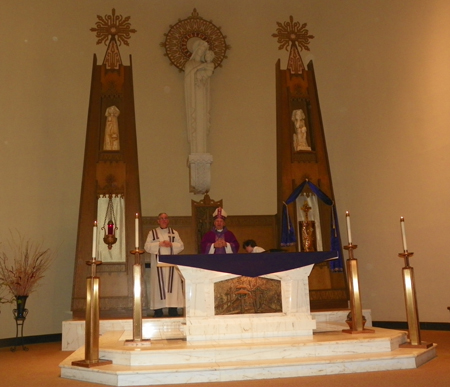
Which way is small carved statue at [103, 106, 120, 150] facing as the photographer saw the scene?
facing the viewer

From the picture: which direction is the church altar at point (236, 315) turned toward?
toward the camera

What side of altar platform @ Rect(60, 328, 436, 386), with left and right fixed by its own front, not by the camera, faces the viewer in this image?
front

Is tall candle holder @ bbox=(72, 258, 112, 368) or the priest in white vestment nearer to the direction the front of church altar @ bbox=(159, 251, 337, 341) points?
the tall candle holder

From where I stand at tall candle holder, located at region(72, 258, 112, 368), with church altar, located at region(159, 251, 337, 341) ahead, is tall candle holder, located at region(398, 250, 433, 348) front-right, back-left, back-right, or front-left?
front-right

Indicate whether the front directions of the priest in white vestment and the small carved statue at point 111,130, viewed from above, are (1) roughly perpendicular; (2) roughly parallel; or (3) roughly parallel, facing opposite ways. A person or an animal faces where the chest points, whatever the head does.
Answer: roughly parallel

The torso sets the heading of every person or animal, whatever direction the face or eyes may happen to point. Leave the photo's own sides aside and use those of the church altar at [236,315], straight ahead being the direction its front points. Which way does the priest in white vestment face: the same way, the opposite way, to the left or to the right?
the same way

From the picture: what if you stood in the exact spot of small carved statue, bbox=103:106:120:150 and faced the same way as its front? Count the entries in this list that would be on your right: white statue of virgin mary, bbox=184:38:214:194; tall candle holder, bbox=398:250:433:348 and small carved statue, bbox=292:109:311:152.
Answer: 0

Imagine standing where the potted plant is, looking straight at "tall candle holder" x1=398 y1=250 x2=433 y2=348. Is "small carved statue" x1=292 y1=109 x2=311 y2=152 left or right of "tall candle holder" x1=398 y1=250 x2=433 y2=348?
left

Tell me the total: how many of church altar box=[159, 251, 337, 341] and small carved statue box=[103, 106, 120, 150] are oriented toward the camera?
2

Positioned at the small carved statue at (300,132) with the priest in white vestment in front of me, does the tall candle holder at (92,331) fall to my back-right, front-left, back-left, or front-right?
front-left
